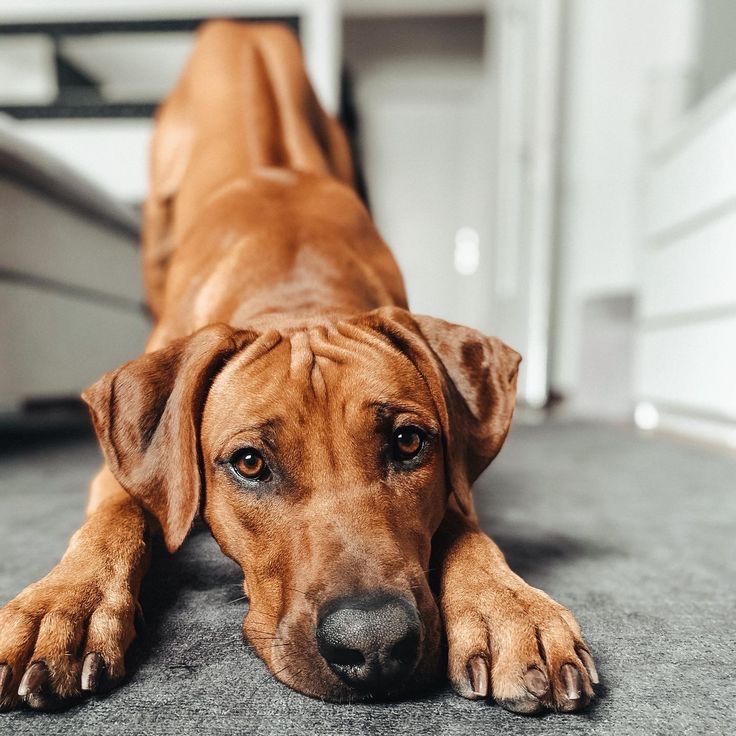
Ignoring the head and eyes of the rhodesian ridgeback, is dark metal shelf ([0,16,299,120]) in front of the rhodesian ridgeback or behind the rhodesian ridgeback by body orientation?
behind

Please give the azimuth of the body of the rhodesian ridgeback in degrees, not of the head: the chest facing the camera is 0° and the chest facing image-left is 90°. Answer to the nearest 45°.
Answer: approximately 0°
